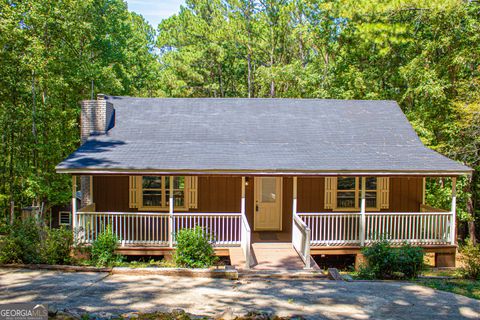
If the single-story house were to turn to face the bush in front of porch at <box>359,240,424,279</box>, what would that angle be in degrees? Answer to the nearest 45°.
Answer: approximately 45° to its left

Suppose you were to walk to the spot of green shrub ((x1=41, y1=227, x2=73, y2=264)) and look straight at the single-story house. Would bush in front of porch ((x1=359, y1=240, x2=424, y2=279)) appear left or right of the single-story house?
right

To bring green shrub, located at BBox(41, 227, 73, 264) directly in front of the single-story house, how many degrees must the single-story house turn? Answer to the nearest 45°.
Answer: approximately 45° to its right

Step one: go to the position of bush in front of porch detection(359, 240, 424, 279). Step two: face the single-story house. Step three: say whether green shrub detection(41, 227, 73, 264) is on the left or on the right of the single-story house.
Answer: left

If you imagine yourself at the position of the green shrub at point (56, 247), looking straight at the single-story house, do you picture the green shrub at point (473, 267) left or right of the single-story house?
right

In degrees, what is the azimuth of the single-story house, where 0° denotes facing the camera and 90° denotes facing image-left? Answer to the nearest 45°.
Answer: approximately 0°

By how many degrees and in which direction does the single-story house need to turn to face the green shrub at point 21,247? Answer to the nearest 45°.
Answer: approximately 45° to its right
